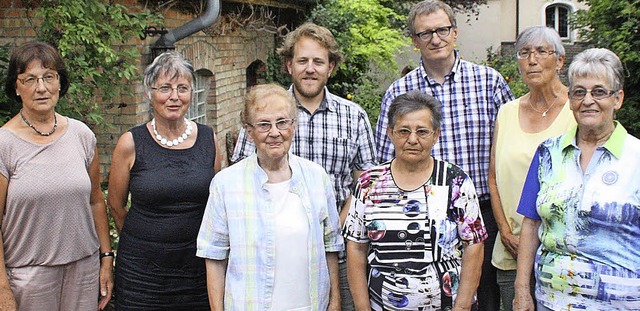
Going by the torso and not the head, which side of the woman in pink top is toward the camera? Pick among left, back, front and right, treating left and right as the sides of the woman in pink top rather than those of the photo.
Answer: front

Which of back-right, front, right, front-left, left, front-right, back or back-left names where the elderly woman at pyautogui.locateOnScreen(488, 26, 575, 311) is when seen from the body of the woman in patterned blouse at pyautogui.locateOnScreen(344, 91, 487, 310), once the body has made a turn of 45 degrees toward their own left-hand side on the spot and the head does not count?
left

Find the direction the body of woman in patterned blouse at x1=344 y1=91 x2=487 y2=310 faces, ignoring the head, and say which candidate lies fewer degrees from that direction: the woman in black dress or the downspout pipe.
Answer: the woman in black dress

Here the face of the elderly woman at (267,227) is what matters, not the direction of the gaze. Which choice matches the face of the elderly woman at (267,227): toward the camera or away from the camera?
toward the camera

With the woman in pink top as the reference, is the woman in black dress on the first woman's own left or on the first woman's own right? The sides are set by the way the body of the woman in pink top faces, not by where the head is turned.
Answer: on the first woman's own left

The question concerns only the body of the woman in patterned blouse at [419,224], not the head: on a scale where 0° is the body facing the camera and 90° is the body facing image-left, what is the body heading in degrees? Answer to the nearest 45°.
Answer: approximately 0°

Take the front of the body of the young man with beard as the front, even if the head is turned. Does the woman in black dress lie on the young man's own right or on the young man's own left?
on the young man's own right

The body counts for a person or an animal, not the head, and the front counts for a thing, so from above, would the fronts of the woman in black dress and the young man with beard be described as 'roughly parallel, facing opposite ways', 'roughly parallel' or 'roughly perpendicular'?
roughly parallel

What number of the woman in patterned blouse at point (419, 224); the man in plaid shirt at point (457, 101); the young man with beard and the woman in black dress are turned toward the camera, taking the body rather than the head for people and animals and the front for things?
4

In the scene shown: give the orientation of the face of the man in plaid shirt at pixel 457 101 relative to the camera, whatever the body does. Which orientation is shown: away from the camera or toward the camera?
toward the camera

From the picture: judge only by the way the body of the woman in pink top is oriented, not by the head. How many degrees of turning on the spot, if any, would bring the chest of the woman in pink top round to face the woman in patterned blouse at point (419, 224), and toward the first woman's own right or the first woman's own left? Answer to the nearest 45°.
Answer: approximately 45° to the first woman's own left

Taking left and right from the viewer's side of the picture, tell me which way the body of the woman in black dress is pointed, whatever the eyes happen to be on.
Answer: facing the viewer

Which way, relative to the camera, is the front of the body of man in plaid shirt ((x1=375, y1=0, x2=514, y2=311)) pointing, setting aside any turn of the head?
toward the camera

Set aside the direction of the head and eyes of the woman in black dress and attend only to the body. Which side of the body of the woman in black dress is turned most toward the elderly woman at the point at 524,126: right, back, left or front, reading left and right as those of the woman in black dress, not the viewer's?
left

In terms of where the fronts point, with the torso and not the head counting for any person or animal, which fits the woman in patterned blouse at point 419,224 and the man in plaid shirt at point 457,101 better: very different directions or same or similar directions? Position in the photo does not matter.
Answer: same or similar directions

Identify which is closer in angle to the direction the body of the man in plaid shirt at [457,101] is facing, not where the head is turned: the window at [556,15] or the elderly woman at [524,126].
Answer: the elderly woman
